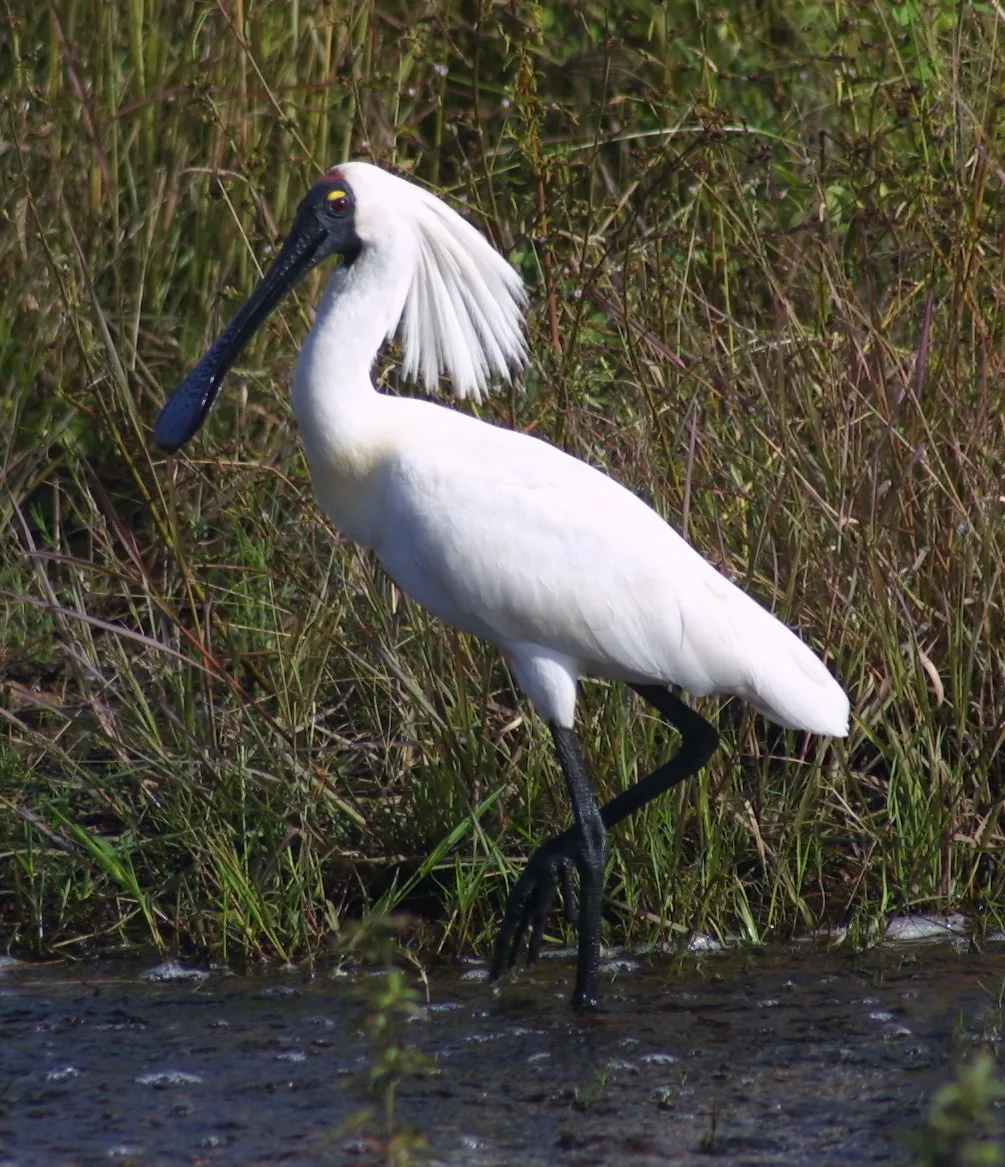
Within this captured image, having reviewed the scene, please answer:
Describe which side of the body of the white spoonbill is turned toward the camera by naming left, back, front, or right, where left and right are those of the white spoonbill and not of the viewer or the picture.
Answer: left
